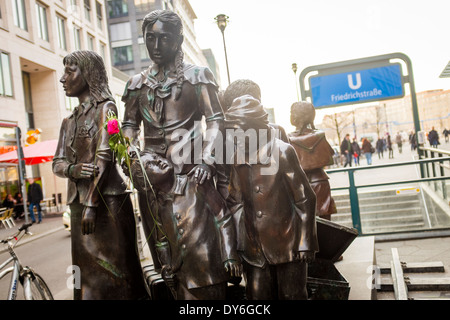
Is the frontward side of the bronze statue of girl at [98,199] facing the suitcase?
no

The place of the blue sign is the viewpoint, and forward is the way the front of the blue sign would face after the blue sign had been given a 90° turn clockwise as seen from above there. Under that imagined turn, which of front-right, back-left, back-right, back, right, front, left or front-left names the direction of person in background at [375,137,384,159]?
right

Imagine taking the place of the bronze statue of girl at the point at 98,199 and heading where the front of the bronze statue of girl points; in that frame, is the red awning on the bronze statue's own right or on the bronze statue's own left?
on the bronze statue's own right

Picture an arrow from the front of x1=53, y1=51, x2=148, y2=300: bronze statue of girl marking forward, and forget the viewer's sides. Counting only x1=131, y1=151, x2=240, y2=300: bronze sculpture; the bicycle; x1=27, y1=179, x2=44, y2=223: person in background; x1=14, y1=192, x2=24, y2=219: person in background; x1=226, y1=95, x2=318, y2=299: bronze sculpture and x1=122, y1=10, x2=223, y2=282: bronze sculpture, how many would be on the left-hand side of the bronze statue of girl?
3

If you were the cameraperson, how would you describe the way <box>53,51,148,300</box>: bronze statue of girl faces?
facing the viewer and to the left of the viewer

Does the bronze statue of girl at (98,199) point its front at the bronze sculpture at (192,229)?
no

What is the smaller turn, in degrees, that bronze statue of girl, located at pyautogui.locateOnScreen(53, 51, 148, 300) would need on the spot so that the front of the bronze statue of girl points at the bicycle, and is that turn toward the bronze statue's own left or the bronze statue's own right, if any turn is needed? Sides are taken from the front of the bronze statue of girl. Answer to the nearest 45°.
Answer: approximately 90° to the bronze statue's own right

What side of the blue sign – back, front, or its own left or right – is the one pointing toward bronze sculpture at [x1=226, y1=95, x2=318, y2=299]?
front

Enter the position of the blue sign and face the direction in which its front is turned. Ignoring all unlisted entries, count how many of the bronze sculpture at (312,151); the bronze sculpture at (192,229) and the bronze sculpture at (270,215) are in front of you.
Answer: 3

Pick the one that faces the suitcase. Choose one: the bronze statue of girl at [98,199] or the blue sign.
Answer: the blue sign

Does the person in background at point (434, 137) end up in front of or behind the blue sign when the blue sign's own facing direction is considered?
behind

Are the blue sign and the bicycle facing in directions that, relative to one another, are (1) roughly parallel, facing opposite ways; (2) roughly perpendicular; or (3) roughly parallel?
roughly perpendicular

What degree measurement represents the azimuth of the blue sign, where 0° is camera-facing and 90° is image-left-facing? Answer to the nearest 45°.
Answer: approximately 0°

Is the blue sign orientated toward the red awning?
no

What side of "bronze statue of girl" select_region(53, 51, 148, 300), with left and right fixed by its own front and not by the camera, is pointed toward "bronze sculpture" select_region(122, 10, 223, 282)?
left

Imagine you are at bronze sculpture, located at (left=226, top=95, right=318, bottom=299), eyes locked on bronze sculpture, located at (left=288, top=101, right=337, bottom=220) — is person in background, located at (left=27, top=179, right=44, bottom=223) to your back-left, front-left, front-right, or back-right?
front-left

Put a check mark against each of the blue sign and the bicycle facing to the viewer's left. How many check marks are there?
0
